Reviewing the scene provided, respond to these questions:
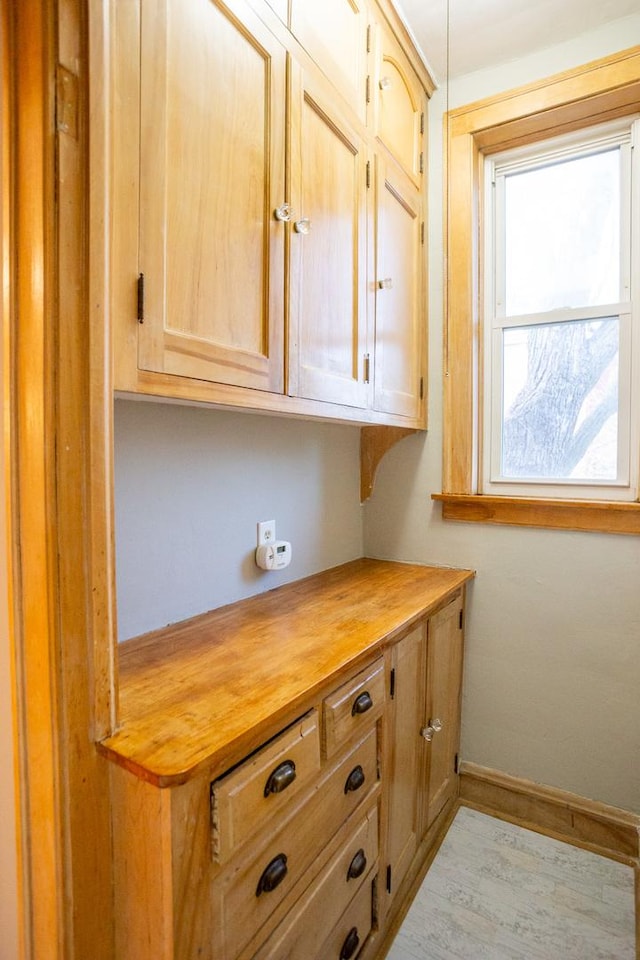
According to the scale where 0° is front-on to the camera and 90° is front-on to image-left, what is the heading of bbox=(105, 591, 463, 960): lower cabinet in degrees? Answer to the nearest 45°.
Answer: approximately 315°

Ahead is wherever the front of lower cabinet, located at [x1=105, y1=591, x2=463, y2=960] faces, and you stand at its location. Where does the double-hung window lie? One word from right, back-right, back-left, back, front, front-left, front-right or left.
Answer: left
